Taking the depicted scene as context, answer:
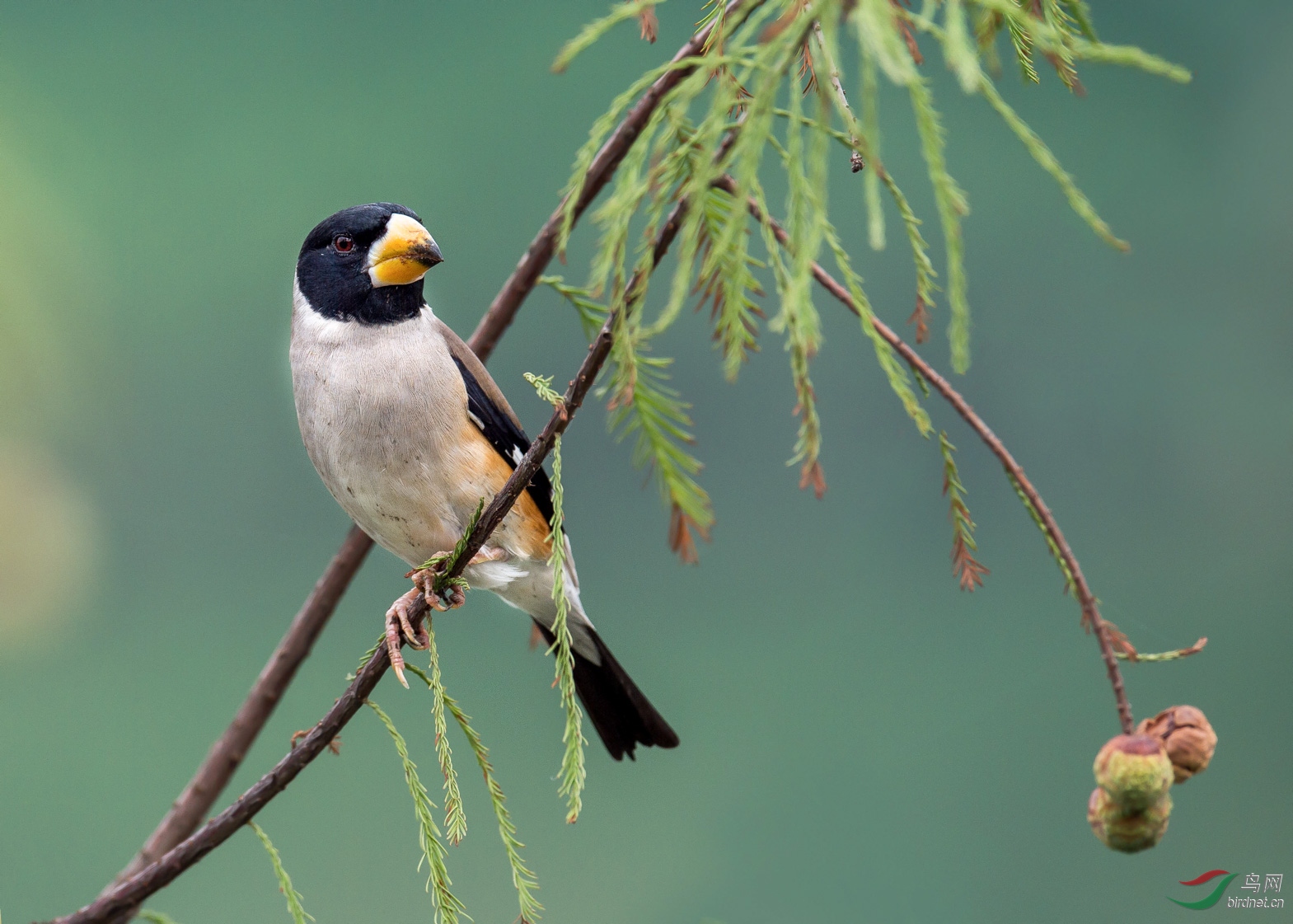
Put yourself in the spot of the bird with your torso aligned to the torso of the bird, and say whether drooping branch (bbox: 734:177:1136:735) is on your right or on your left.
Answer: on your left

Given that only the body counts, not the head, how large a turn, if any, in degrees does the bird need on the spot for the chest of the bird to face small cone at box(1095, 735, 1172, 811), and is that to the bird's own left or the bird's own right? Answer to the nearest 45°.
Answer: approximately 90° to the bird's own left

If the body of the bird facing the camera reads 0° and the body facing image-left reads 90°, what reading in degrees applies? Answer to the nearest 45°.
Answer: approximately 45°

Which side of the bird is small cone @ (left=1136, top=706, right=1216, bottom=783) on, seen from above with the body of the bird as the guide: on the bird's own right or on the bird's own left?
on the bird's own left

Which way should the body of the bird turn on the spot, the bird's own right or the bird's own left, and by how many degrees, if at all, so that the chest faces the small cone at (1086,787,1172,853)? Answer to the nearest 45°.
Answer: approximately 90° to the bird's own left
